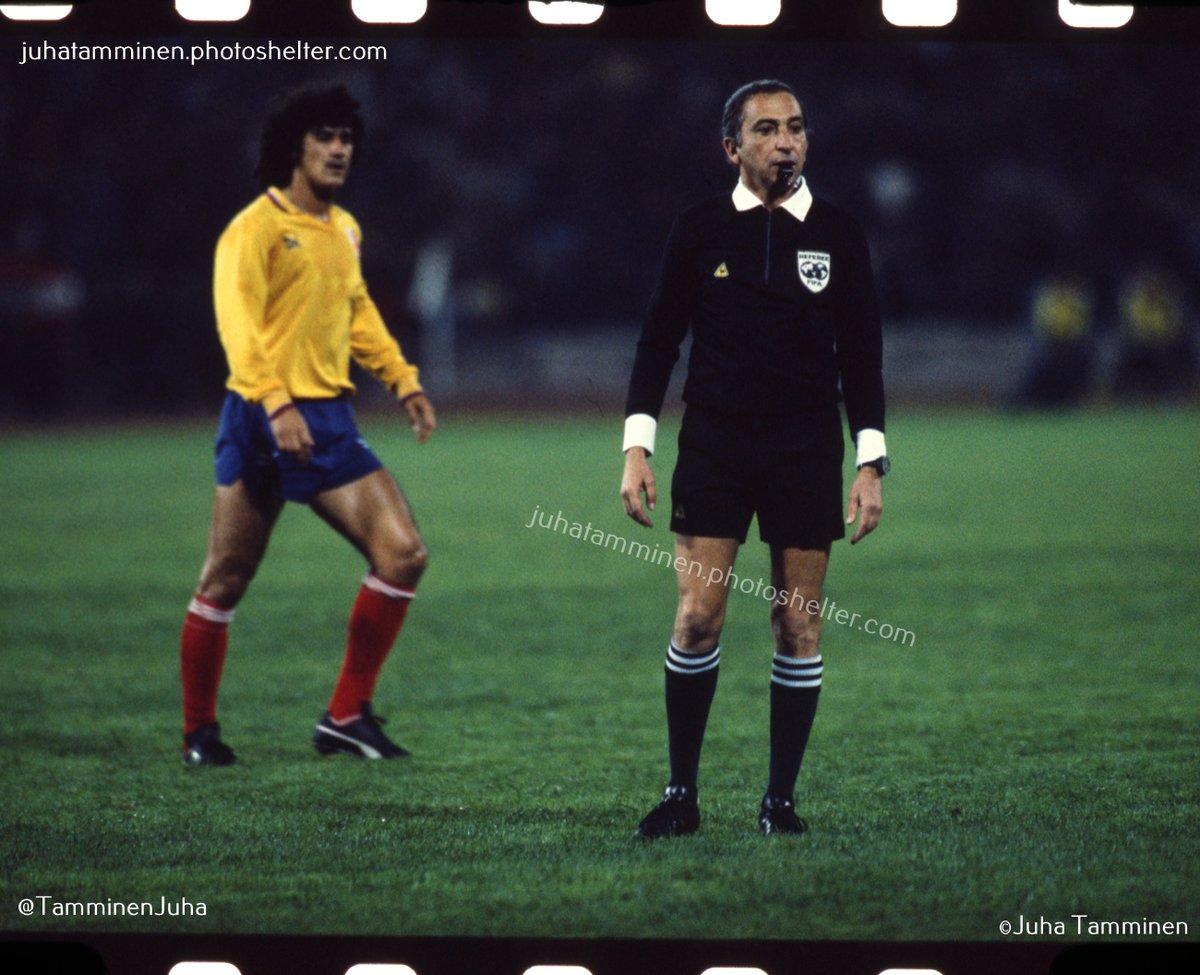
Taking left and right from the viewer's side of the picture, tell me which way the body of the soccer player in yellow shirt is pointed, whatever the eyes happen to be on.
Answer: facing the viewer and to the right of the viewer

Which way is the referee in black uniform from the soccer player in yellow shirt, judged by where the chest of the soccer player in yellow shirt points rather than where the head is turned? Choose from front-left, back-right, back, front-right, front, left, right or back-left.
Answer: front

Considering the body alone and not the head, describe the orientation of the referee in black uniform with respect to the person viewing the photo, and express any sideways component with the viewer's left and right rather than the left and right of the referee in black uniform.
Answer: facing the viewer

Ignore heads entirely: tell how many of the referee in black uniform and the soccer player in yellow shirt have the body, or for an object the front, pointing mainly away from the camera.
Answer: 0

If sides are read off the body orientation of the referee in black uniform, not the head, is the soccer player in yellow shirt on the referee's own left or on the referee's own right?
on the referee's own right
